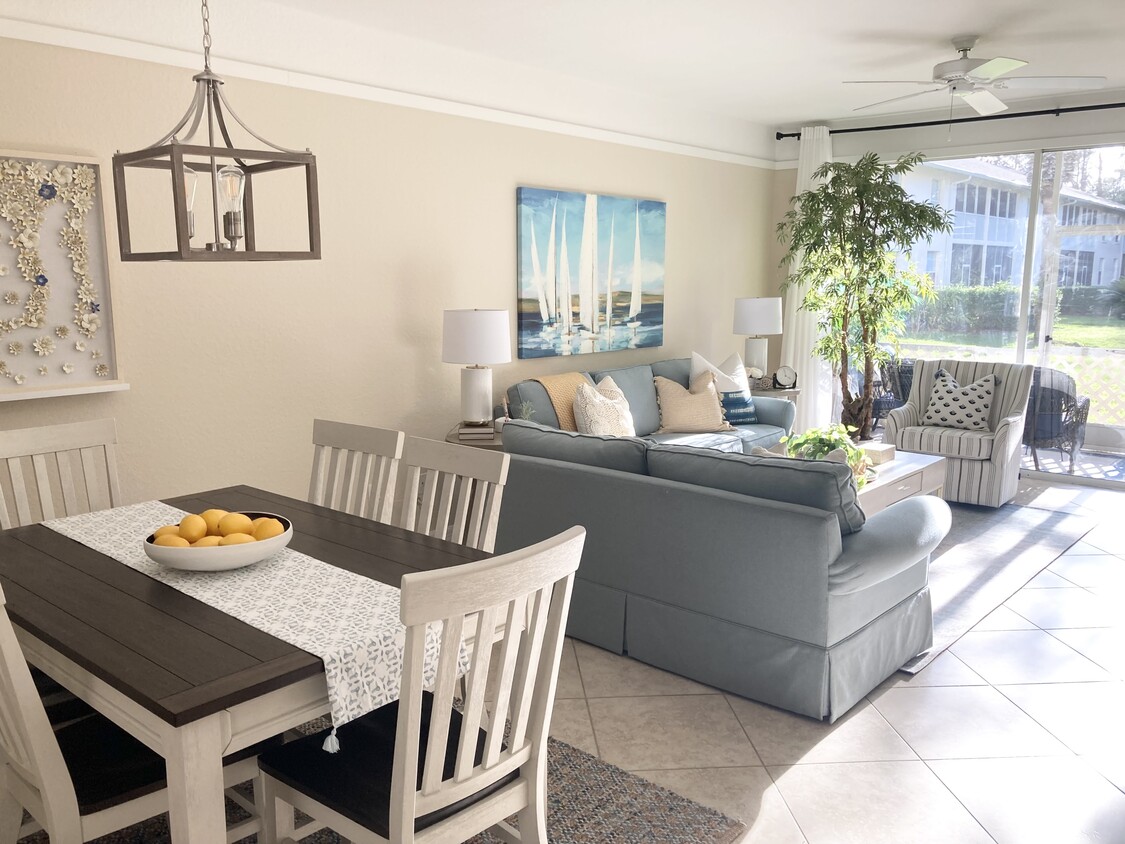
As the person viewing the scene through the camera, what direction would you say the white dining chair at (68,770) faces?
facing away from the viewer and to the right of the viewer

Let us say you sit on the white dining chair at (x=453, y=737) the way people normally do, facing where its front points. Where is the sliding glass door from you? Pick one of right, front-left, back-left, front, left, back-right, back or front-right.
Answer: right

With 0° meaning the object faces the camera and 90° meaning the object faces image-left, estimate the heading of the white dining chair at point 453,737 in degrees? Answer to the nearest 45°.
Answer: approximately 135°

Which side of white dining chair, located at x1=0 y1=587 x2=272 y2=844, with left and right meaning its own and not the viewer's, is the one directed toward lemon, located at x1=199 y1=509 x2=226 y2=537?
front

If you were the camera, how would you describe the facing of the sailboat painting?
facing the viewer and to the right of the viewer

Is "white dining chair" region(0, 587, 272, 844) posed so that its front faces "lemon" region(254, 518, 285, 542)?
yes

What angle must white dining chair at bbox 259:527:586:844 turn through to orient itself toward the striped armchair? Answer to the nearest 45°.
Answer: approximately 90° to its right

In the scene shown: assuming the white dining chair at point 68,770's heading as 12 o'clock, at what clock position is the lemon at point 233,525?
The lemon is roughly at 12 o'clock from the white dining chair.

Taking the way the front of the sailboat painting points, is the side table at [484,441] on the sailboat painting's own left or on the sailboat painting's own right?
on the sailboat painting's own right

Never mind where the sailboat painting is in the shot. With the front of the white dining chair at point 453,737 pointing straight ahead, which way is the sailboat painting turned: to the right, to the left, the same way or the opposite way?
the opposite way

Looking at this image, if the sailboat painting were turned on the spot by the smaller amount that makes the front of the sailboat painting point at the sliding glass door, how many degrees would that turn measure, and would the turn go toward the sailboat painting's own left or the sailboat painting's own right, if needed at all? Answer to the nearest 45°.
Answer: approximately 45° to the sailboat painting's own left

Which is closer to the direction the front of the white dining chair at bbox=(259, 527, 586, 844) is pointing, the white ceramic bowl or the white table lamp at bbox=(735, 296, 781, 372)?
the white ceramic bowl

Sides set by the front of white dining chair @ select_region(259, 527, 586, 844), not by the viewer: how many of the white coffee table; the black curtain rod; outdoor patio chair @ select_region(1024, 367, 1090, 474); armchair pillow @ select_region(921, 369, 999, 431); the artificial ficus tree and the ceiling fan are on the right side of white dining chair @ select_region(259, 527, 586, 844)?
6

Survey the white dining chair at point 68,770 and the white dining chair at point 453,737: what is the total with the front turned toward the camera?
0

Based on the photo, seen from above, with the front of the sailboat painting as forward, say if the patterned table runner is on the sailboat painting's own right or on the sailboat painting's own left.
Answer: on the sailboat painting's own right
